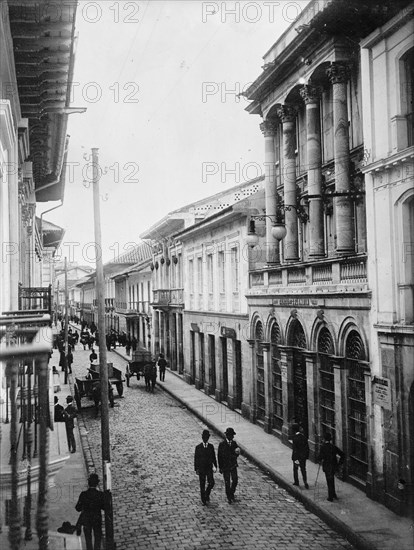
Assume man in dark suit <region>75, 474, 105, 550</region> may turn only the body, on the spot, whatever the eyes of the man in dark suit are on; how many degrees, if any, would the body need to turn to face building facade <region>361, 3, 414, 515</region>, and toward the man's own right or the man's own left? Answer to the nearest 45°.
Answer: approximately 90° to the man's own right

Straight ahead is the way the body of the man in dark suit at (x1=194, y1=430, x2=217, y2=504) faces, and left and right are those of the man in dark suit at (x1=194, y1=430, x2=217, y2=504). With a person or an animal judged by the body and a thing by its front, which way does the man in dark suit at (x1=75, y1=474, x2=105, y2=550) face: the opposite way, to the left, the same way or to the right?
the opposite way

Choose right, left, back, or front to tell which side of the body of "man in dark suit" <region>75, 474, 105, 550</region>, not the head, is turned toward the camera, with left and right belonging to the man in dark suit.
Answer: back

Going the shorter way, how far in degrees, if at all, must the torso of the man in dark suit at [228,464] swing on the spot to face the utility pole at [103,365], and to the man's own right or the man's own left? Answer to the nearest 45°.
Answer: approximately 90° to the man's own right

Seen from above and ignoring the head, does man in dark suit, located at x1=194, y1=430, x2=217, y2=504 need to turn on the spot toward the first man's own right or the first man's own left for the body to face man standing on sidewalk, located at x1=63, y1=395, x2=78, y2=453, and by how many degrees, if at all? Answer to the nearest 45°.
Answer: approximately 135° to the first man's own right
